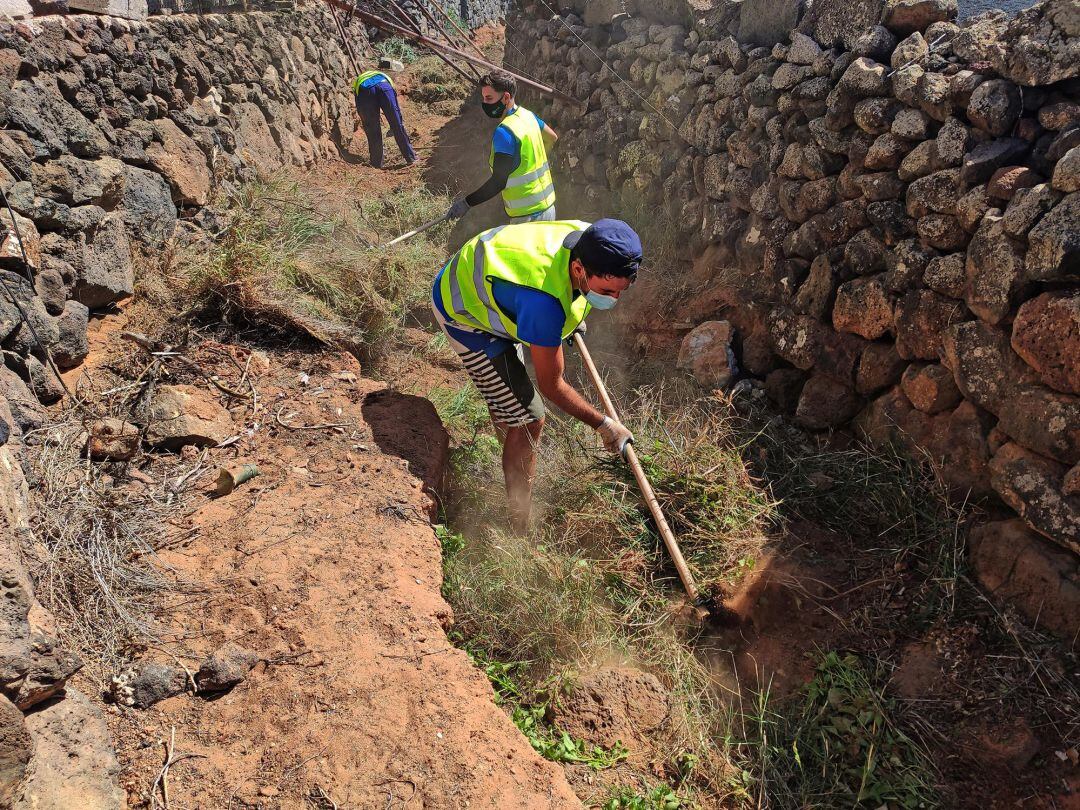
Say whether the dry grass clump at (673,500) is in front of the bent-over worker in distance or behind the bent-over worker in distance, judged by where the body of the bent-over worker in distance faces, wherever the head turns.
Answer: behind

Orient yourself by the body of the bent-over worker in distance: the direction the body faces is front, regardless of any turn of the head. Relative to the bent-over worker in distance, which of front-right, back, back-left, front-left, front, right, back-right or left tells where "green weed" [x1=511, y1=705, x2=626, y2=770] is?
back

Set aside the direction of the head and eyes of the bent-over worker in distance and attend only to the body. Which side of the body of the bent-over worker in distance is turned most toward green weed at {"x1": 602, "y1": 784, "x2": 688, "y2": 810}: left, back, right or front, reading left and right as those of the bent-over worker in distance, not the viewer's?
back

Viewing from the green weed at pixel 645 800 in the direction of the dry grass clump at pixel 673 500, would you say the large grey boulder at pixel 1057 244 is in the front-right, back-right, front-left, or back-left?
front-right

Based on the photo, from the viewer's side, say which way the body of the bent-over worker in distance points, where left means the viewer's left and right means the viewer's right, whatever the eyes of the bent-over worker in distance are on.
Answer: facing away from the viewer

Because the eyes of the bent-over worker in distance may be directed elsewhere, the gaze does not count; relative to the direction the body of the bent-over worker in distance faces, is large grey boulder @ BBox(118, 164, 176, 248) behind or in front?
behind

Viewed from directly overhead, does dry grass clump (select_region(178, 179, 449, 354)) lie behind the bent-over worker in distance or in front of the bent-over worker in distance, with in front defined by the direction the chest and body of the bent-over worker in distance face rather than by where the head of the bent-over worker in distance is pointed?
behind

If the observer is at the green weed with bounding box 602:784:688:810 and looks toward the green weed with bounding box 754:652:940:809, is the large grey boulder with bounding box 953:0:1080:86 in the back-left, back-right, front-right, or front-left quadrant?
front-left

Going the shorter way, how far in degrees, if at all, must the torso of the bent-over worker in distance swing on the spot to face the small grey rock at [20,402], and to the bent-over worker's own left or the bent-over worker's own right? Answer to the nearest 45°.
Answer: approximately 180°

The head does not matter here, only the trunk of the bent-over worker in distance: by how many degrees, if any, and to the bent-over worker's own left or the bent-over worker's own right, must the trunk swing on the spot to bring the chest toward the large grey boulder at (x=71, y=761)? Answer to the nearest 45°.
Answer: approximately 180°

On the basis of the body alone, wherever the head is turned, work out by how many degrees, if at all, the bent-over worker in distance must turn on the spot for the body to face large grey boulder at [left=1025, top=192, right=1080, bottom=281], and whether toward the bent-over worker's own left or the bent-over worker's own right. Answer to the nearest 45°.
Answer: approximately 180°

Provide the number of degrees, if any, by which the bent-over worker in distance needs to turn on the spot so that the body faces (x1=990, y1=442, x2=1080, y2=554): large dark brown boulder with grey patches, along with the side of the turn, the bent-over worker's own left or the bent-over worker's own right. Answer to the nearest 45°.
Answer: approximately 180°

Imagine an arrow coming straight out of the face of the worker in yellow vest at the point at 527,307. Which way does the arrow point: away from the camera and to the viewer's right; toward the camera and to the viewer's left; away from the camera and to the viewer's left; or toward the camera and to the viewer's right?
toward the camera and to the viewer's right

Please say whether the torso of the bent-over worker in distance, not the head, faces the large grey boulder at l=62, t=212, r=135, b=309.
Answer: no
